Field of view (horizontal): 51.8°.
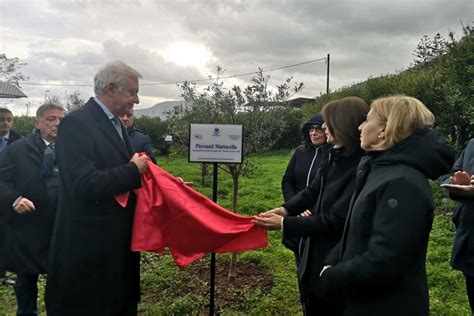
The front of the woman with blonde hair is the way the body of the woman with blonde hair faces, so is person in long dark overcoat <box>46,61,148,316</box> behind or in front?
in front

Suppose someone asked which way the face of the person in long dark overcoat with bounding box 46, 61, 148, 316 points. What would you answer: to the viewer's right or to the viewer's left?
to the viewer's right

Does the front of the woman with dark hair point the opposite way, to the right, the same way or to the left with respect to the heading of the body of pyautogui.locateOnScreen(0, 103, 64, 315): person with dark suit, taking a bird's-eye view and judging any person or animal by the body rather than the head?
the opposite way

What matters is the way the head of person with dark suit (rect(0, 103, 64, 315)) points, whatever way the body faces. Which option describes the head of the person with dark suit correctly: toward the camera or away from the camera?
toward the camera

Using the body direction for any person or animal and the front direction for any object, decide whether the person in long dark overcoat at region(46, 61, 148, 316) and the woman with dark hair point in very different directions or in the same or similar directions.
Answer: very different directions

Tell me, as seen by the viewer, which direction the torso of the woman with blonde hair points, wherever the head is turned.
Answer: to the viewer's left

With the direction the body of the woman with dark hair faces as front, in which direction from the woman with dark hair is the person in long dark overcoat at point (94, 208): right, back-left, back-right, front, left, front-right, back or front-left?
front

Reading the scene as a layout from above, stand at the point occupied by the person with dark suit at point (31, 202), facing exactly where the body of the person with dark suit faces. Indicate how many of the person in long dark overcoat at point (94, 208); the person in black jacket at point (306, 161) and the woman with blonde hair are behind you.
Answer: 0

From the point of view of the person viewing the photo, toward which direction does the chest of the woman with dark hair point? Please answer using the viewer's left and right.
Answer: facing to the left of the viewer

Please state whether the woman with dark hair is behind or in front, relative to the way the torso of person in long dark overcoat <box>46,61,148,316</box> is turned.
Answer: in front

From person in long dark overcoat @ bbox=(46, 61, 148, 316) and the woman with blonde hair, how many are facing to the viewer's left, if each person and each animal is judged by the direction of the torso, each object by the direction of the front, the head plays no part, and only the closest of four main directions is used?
1

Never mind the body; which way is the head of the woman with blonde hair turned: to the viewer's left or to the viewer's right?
to the viewer's left

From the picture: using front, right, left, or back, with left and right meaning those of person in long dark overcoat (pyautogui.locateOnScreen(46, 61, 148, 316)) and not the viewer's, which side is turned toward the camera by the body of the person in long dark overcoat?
right

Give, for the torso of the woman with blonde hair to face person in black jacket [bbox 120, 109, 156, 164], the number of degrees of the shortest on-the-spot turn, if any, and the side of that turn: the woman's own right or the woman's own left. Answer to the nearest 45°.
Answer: approximately 45° to the woman's own right

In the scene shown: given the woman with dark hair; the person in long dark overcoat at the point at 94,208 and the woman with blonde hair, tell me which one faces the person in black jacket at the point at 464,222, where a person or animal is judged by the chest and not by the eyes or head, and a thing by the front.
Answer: the person in long dark overcoat

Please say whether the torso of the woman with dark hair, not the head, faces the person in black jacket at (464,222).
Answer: no

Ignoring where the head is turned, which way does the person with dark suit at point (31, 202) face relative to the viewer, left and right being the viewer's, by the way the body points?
facing the viewer and to the right of the viewer

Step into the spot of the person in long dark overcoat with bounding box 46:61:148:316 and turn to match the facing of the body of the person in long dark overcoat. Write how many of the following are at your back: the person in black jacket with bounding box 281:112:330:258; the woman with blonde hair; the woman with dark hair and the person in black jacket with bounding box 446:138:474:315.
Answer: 0
